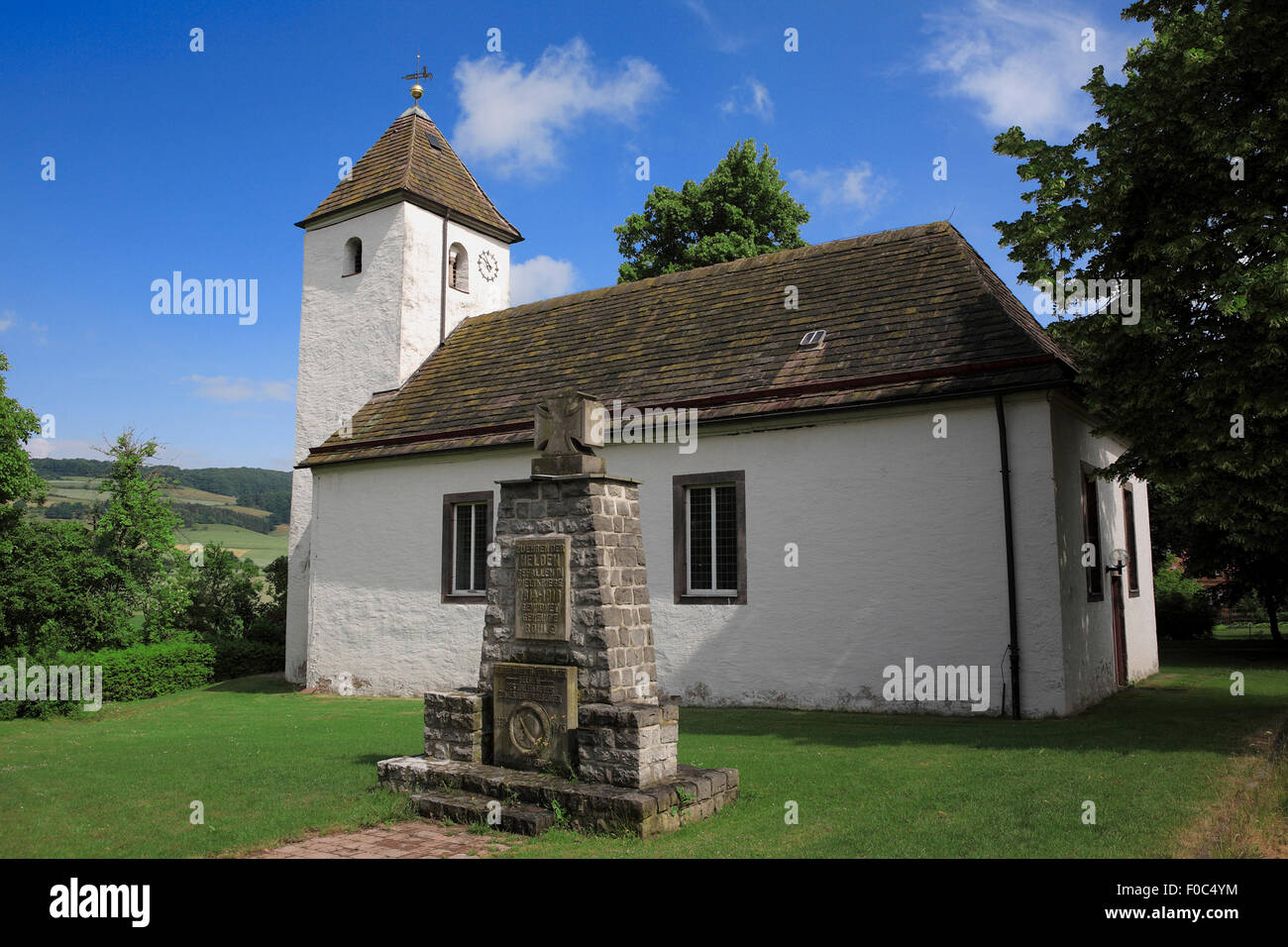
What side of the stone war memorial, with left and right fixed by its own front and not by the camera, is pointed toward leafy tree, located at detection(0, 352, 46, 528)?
right

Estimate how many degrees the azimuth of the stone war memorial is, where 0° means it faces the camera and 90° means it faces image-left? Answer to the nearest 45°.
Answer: approximately 45°

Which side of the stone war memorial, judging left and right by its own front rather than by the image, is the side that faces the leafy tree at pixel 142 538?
right

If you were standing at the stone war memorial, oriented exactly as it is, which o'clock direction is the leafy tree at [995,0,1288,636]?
The leafy tree is roughly at 7 o'clock from the stone war memorial.

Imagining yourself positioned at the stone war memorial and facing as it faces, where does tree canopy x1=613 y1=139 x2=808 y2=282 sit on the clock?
The tree canopy is roughly at 5 o'clock from the stone war memorial.
